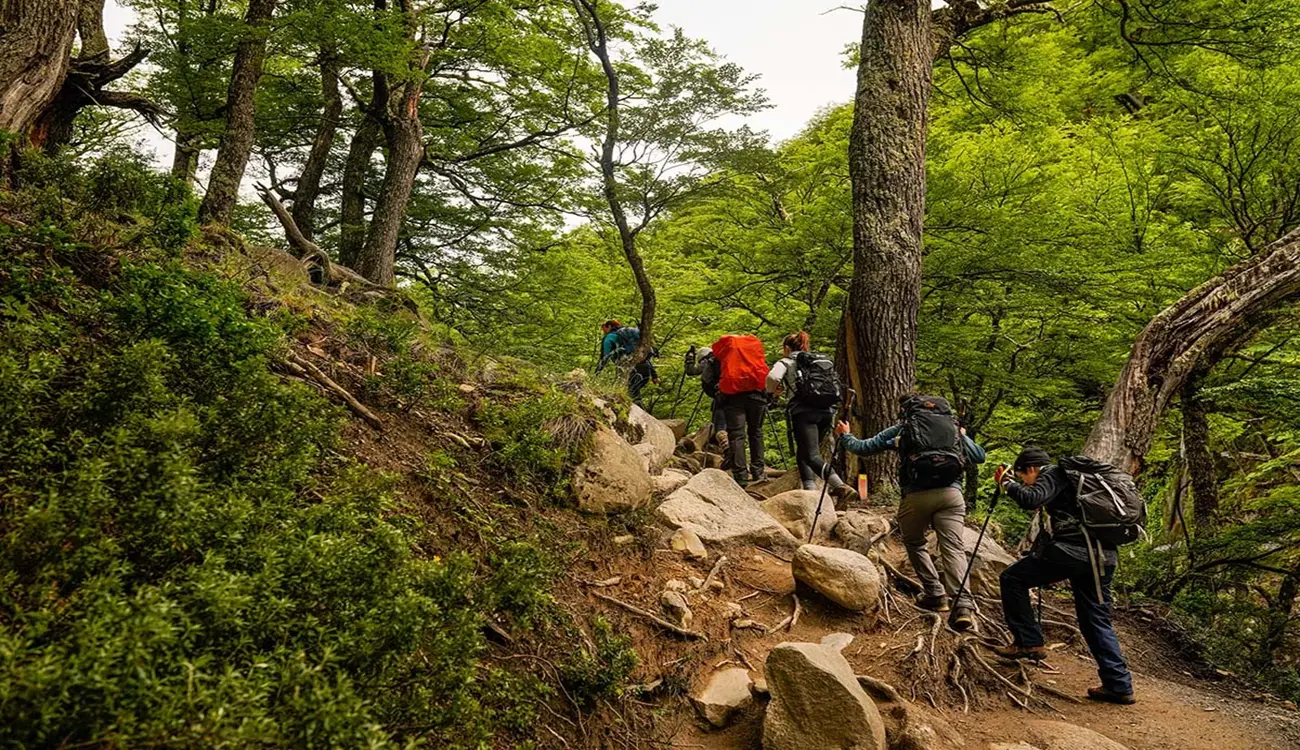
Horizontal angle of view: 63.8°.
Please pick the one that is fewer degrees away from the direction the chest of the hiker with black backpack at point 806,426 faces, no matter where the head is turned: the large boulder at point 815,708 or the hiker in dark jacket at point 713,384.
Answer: the hiker in dark jacket

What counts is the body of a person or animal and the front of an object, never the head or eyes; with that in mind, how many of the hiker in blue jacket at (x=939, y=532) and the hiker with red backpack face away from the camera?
2

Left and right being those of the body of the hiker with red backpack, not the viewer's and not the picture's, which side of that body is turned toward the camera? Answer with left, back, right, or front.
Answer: back

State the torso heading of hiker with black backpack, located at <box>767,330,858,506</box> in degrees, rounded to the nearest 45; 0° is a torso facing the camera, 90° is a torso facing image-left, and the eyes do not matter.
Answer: approximately 135°

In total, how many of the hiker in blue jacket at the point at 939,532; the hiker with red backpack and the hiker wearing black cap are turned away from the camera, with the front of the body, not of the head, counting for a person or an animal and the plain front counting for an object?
2

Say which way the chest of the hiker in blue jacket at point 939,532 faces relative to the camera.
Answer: away from the camera

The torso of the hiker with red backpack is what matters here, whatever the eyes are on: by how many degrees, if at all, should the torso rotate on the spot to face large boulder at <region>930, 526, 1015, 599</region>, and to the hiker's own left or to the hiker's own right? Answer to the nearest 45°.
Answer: approximately 135° to the hiker's own right

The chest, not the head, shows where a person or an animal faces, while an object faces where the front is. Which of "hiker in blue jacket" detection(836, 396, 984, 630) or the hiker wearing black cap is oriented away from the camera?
the hiker in blue jacket

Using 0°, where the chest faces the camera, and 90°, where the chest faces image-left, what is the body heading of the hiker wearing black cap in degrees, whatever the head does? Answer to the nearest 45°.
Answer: approximately 90°
